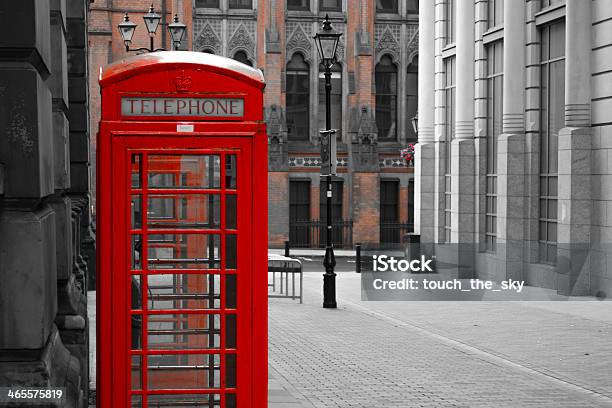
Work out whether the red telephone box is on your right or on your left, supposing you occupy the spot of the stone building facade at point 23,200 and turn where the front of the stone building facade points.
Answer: on your left

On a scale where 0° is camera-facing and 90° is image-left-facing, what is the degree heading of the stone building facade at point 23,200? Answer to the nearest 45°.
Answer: approximately 270°
